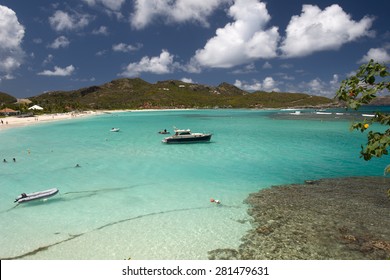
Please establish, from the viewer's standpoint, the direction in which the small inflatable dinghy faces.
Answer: facing away from the viewer and to the right of the viewer
